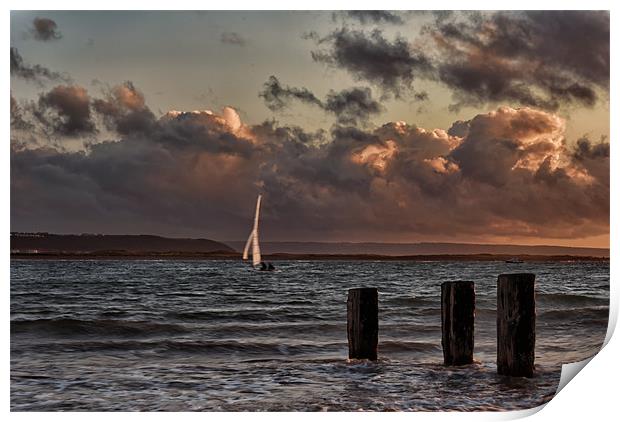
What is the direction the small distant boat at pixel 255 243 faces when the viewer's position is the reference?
facing to the left of the viewer

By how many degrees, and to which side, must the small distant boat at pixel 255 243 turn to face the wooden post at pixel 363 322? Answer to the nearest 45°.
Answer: approximately 135° to its left

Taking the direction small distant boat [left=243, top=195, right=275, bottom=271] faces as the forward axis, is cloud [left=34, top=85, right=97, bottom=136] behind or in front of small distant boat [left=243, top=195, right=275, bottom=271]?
in front

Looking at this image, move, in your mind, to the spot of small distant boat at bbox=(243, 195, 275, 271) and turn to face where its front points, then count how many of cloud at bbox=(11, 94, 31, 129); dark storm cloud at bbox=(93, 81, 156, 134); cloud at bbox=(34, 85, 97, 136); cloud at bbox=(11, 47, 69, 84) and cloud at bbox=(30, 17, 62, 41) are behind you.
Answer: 0
